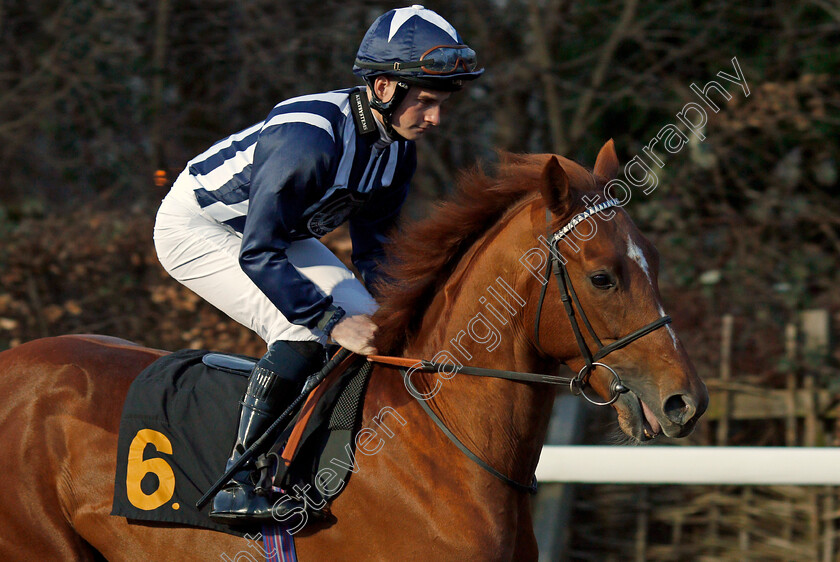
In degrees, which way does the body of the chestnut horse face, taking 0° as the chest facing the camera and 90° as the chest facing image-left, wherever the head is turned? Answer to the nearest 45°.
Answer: approximately 270°
